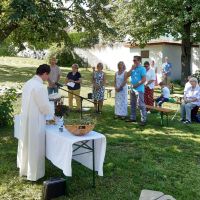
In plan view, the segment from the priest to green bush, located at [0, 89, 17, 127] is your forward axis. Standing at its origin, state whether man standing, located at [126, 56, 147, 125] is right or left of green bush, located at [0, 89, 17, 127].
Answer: right

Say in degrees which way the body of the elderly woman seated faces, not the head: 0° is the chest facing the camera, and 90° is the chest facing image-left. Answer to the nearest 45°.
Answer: approximately 45°

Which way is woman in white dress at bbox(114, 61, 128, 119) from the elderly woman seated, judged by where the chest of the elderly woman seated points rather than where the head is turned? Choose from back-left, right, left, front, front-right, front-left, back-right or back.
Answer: front-right

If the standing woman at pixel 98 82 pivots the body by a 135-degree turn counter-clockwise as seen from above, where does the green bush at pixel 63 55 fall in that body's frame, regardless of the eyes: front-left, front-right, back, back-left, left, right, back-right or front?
front-left

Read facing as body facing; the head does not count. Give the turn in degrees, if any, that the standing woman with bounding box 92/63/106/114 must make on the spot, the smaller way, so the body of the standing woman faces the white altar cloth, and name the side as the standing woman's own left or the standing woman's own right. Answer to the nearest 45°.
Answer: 0° — they already face it

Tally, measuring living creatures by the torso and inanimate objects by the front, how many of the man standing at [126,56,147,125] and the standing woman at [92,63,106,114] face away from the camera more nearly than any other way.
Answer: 0

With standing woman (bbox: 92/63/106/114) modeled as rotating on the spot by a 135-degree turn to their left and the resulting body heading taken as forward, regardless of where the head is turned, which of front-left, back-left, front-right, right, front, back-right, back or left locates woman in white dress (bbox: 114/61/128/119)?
right

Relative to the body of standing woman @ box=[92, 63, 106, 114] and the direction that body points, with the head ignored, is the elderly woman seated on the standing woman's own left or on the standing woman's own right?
on the standing woman's own left

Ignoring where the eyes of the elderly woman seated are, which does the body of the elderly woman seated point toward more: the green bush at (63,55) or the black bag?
the black bag

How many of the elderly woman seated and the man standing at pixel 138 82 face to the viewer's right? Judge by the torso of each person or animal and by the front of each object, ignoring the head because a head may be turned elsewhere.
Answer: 0

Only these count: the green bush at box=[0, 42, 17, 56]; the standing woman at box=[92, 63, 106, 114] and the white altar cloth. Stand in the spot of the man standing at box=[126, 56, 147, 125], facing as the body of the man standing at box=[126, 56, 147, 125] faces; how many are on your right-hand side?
2

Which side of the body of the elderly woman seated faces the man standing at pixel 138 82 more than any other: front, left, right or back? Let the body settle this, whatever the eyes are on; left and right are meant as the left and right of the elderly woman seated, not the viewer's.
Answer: front

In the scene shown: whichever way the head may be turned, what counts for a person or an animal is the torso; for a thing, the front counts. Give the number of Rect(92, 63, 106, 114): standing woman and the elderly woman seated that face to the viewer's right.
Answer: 0
